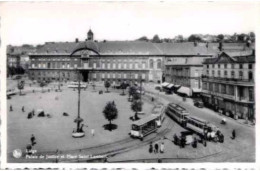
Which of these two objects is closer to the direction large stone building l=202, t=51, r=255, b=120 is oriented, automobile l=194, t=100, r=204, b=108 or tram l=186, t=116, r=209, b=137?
the tram

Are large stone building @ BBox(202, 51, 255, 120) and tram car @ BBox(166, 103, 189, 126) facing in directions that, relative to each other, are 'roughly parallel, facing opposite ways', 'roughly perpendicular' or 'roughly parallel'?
roughly perpendicular

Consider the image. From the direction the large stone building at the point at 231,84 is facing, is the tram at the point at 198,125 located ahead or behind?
ahead
